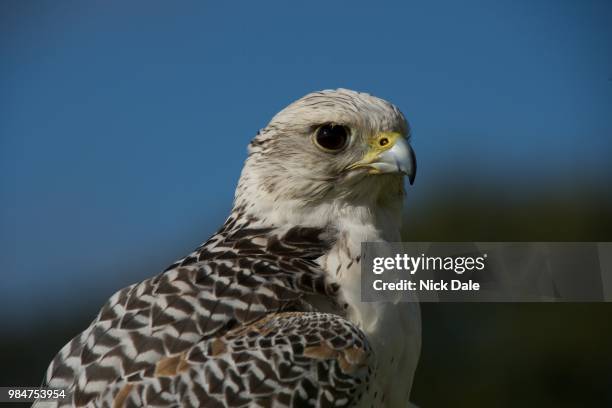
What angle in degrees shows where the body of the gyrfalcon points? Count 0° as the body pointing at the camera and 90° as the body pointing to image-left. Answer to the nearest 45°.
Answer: approximately 270°
